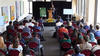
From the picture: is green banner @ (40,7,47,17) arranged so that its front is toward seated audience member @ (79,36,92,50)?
yes

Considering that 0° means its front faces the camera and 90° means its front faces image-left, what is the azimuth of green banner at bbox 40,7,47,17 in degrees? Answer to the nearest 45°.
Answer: approximately 0°
